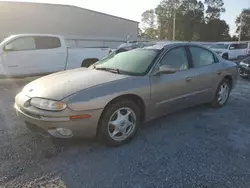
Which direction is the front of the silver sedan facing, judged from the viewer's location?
facing the viewer and to the left of the viewer

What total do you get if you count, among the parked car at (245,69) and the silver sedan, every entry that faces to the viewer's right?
0

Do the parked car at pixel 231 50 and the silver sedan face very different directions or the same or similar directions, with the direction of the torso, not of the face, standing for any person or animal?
same or similar directions

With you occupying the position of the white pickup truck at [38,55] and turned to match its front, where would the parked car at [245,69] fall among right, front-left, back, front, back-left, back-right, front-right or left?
back

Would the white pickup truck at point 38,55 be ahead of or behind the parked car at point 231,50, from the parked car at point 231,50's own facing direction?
ahead

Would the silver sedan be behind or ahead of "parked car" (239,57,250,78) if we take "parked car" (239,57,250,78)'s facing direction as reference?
ahead

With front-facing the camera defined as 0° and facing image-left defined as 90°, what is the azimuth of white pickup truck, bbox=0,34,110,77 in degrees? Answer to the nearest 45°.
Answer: approximately 90°

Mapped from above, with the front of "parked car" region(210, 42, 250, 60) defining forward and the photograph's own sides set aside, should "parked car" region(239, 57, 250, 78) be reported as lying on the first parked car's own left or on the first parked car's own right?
on the first parked car's own left

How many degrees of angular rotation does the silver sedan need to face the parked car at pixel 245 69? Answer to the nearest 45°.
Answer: approximately 180°

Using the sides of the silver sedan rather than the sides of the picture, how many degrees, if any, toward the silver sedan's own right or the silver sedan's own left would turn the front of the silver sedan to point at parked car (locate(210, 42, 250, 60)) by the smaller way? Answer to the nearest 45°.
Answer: approximately 180°

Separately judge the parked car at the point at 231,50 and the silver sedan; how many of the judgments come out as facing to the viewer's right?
0

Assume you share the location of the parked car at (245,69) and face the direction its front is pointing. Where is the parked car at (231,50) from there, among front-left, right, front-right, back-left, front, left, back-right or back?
back-right

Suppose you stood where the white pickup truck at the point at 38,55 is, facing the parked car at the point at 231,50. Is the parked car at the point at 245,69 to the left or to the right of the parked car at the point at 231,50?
right

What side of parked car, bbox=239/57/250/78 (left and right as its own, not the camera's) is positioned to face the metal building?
right

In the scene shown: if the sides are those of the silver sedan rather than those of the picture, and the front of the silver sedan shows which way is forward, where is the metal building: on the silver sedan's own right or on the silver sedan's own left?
on the silver sedan's own right
